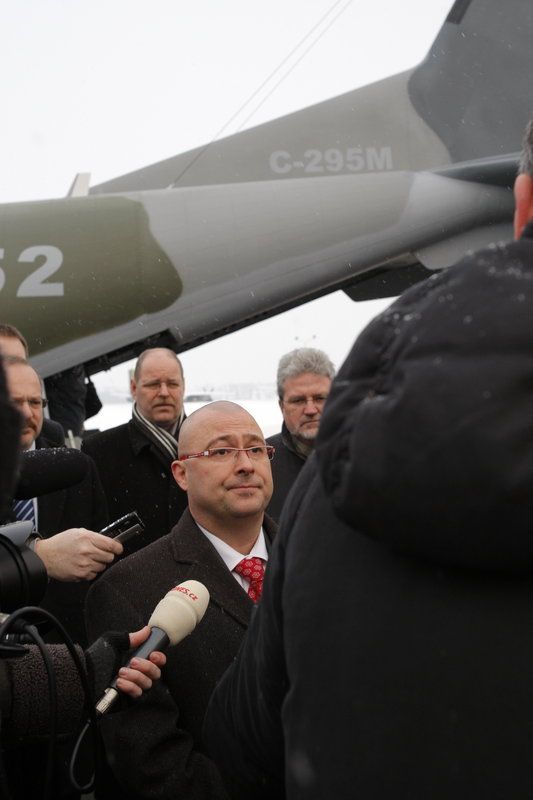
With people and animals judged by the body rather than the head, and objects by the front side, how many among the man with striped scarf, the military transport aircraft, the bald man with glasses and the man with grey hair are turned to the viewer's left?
1

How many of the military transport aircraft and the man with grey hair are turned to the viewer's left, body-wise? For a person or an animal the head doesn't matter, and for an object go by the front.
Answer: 1

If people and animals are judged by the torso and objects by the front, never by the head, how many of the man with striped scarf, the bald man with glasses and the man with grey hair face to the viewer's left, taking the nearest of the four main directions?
0

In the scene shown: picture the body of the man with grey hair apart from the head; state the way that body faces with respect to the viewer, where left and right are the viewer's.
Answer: facing the viewer and to the right of the viewer

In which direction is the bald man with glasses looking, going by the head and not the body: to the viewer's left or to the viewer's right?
to the viewer's right

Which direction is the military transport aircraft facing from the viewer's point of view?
to the viewer's left

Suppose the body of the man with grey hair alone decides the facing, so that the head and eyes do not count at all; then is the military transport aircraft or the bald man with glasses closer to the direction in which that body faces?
the bald man with glasses

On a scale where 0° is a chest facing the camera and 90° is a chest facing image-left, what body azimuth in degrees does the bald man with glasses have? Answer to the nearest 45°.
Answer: approximately 315°

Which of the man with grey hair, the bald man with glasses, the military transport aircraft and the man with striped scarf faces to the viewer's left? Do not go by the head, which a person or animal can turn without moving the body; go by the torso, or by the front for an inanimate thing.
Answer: the military transport aircraft

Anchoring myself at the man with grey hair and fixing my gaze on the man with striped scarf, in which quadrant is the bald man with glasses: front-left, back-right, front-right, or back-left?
front-left

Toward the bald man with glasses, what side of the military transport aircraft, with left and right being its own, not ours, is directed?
left
